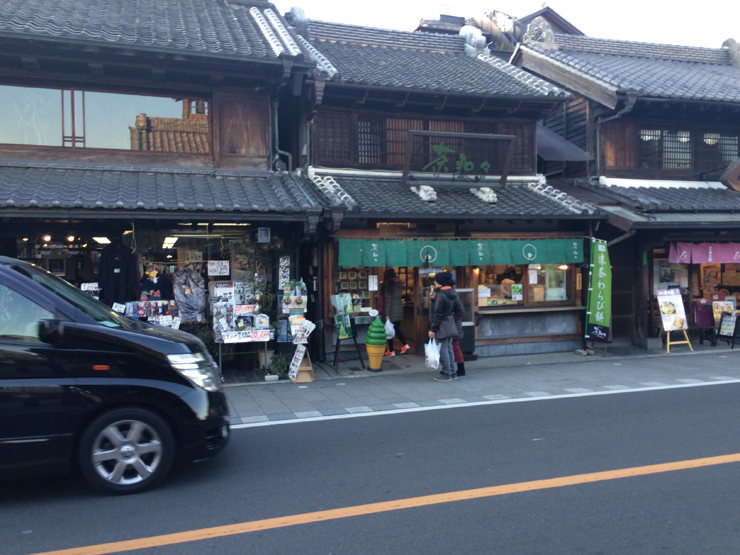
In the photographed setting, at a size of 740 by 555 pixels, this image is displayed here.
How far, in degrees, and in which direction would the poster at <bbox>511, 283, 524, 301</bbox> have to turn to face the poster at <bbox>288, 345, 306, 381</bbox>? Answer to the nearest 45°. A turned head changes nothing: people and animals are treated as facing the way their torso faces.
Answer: approximately 45° to its right

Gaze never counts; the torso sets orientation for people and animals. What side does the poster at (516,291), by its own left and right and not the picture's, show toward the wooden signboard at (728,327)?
left

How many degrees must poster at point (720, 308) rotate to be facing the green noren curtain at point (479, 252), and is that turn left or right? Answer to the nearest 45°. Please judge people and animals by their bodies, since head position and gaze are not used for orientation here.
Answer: approximately 45° to its right

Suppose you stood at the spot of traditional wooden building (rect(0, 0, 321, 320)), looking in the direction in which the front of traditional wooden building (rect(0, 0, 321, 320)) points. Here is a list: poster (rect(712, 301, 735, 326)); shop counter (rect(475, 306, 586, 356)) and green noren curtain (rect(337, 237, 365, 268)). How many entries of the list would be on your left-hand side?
3

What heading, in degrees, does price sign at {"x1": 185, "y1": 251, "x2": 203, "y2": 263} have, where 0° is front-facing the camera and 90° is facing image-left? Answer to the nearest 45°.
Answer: approximately 0°

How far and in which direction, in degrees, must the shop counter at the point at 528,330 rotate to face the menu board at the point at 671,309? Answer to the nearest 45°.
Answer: approximately 90° to its left

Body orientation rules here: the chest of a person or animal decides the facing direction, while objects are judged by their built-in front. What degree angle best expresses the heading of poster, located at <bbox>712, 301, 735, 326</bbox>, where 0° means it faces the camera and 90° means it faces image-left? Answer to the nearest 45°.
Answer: approximately 0°
